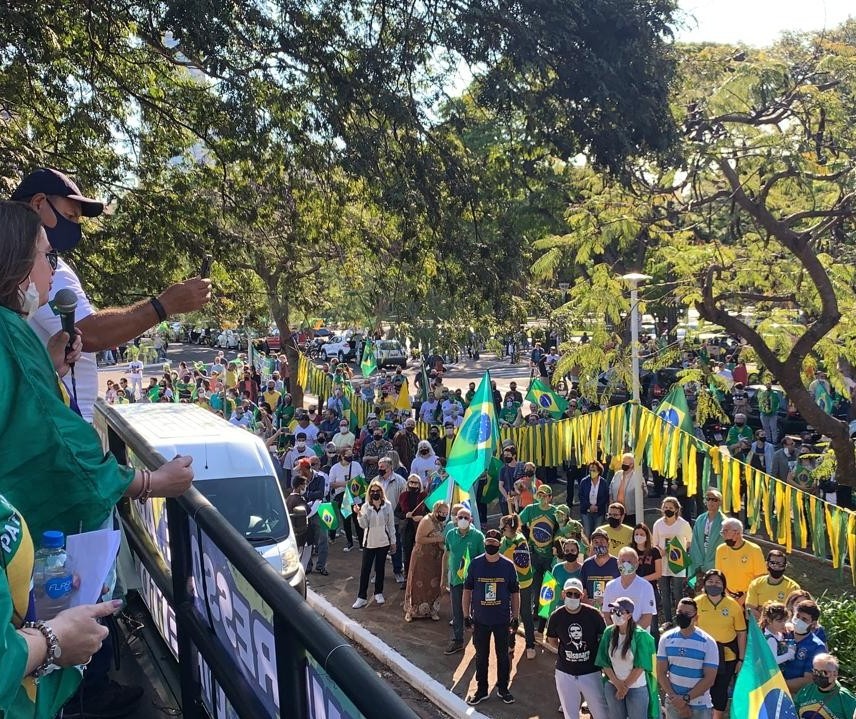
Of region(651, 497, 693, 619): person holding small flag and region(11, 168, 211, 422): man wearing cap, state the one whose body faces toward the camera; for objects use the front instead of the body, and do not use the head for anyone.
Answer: the person holding small flag

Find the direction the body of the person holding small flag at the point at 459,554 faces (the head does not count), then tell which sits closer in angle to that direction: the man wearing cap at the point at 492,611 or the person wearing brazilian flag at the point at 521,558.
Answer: the man wearing cap

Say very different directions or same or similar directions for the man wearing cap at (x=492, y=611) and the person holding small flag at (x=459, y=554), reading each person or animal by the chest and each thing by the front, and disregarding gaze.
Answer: same or similar directions

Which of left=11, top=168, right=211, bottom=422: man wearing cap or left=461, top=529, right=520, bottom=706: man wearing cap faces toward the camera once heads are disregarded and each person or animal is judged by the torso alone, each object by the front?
left=461, top=529, right=520, bottom=706: man wearing cap

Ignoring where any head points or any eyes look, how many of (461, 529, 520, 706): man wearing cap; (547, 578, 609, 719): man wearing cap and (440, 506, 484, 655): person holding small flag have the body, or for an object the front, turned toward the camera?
3

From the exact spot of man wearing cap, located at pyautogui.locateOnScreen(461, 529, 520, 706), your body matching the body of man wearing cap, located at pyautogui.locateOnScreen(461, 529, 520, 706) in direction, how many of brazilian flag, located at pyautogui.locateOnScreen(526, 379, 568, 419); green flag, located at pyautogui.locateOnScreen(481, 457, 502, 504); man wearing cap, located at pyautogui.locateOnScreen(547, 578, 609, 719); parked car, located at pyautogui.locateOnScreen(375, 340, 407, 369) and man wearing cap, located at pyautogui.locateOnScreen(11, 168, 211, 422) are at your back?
3

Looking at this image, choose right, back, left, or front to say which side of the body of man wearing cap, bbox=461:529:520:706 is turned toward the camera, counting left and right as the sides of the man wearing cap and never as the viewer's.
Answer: front

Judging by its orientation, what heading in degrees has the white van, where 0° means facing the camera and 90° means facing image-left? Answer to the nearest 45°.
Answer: approximately 315°

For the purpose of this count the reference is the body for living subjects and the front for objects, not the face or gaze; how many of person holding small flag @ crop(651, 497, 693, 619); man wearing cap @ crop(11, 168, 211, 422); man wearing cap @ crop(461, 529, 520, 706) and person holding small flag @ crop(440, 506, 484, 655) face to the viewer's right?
1

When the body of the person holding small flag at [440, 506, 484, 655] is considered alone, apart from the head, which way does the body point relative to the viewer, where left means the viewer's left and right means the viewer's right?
facing the viewer

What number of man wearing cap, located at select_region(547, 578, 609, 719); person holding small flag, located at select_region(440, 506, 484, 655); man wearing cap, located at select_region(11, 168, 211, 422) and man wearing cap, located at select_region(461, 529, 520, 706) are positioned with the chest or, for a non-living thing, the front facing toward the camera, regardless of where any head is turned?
3

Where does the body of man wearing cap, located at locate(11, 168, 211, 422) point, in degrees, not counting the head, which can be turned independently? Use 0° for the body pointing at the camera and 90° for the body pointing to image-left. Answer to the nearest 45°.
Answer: approximately 270°

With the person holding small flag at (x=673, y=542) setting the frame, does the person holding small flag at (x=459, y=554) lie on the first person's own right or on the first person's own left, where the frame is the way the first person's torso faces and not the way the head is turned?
on the first person's own right
